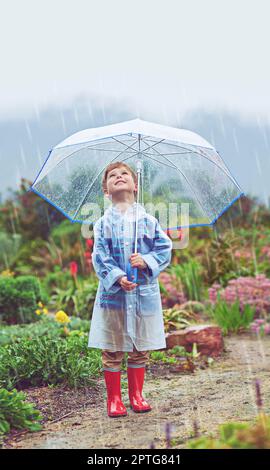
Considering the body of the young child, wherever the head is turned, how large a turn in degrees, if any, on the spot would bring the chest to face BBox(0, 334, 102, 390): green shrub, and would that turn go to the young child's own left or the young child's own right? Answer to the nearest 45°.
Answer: approximately 135° to the young child's own right

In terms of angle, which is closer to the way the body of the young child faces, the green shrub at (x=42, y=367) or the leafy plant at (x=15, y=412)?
the leafy plant

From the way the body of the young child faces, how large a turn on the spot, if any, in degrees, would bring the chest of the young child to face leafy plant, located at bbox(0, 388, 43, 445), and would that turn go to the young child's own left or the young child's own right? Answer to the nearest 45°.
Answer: approximately 45° to the young child's own right

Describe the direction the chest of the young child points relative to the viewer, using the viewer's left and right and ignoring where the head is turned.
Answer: facing the viewer
